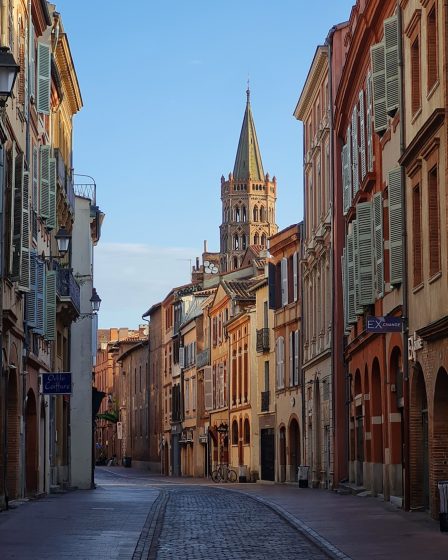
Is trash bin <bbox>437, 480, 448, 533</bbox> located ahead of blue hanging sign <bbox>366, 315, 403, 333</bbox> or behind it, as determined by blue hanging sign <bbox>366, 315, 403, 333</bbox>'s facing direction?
ahead

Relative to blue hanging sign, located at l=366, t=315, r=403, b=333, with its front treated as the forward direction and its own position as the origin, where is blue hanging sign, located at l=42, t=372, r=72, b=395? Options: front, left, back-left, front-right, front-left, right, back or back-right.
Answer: back-right

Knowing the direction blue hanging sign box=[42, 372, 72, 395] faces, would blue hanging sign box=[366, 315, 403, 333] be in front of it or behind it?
in front

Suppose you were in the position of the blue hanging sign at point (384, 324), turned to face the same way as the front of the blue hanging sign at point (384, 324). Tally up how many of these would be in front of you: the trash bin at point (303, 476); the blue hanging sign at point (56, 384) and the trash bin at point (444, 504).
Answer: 1

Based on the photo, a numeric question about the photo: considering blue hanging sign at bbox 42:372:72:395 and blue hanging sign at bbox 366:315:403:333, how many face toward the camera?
2

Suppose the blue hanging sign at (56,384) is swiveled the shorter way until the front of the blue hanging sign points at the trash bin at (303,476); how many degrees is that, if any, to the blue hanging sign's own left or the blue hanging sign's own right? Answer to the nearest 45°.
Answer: approximately 135° to the blue hanging sign's own left

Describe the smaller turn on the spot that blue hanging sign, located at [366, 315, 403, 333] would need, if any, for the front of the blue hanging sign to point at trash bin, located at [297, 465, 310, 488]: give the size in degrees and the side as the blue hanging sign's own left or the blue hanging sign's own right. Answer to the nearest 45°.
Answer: approximately 180°

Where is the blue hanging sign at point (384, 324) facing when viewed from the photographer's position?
facing the viewer
